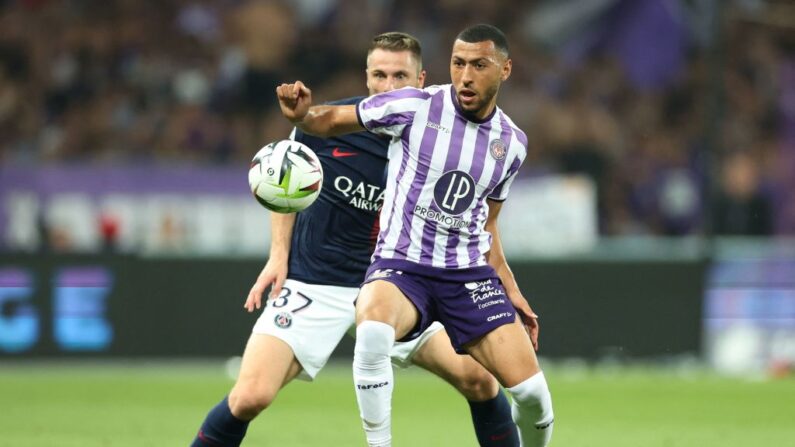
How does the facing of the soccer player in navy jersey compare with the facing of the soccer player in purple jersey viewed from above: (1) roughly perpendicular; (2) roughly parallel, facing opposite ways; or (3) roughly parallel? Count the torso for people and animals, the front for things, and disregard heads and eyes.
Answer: roughly parallel

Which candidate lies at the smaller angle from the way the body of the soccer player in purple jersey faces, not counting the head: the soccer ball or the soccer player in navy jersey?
the soccer ball

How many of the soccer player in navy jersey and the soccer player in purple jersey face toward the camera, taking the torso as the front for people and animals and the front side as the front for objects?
2

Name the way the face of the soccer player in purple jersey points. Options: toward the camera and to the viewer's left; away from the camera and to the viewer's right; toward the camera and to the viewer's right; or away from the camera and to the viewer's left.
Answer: toward the camera and to the viewer's left

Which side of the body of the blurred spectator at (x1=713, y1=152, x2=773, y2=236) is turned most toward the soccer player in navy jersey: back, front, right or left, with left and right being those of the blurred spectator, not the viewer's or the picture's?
front

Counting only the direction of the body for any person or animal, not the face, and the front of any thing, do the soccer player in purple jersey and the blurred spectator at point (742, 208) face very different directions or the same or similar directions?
same or similar directions

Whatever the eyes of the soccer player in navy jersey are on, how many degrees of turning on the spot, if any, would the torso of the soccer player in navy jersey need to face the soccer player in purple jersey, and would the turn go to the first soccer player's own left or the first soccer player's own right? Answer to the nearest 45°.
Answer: approximately 45° to the first soccer player's own left

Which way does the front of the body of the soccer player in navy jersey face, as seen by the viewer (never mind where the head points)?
toward the camera

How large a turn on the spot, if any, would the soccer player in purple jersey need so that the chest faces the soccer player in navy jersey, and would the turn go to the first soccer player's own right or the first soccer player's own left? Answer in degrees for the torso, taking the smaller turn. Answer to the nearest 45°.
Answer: approximately 135° to the first soccer player's own right

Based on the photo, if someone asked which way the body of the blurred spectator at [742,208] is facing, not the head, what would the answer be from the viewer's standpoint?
toward the camera

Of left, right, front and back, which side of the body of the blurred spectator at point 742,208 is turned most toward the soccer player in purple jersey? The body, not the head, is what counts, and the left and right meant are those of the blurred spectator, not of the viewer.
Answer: front

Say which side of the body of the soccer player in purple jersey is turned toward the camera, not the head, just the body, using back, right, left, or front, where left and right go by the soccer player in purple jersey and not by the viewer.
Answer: front

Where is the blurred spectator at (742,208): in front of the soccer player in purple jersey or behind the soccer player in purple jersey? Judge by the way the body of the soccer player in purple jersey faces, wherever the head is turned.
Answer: behind
